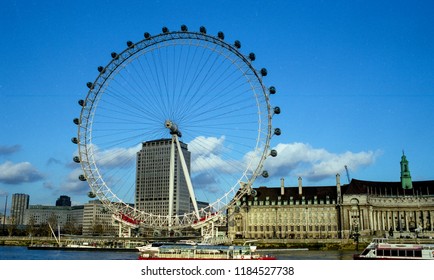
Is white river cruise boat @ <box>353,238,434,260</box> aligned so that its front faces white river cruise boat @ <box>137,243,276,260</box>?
yes

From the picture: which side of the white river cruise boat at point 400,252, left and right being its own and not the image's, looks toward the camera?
left
